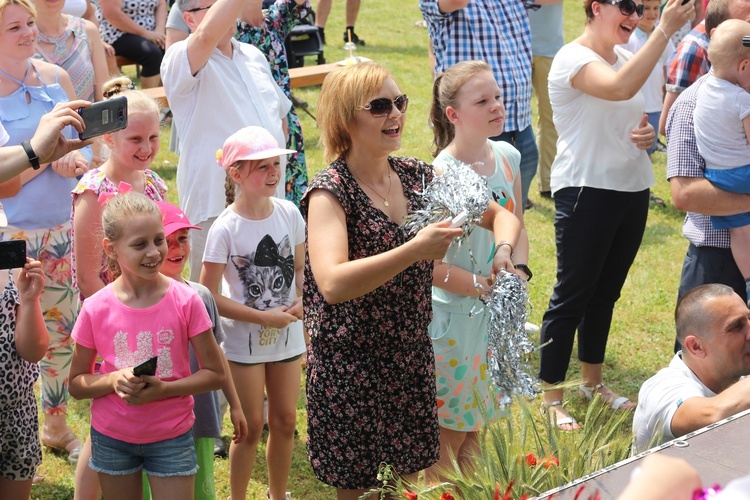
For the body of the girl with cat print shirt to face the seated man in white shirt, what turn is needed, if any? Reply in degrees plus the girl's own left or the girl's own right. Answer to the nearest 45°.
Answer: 0° — they already face them

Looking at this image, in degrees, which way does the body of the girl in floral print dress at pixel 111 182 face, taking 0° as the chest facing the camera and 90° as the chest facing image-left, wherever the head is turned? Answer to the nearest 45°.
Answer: approximately 315°

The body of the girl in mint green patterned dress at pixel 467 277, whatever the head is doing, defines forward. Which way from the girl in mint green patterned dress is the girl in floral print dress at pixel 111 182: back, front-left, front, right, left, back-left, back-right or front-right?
back-right

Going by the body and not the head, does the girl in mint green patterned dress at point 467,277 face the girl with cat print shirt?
no

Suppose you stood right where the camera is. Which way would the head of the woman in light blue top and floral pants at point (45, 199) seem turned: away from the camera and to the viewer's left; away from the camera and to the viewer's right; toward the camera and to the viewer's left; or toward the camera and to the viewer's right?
toward the camera and to the viewer's right

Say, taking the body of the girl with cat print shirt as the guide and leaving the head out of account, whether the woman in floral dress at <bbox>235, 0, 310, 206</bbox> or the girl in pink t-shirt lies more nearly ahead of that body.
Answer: the girl in pink t-shirt

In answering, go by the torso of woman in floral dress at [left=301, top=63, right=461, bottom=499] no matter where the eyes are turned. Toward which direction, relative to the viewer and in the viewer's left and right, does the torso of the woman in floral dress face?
facing the viewer and to the right of the viewer

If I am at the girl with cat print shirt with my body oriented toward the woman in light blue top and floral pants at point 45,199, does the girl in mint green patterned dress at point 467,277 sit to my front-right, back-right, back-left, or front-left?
back-right

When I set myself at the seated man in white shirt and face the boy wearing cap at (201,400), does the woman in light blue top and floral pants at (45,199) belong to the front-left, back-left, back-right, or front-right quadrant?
front-right

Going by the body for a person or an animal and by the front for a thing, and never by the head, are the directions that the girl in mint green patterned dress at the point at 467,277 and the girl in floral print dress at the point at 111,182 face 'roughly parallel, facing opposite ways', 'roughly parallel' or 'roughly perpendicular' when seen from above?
roughly parallel

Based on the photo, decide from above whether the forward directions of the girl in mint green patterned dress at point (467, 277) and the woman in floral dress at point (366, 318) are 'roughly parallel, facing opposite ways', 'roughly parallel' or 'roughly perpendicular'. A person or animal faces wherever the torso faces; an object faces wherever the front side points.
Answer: roughly parallel

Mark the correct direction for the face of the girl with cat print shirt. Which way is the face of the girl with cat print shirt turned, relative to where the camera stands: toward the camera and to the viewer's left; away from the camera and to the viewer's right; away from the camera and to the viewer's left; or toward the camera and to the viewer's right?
toward the camera and to the viewer's right
